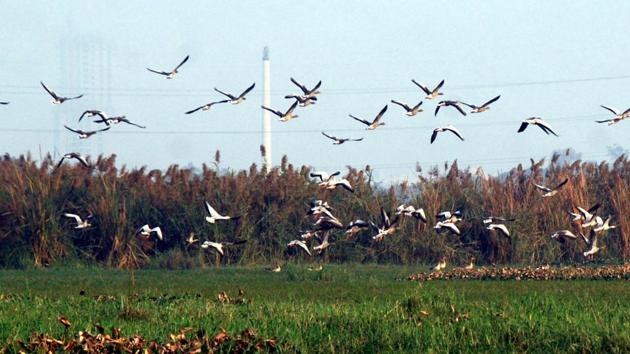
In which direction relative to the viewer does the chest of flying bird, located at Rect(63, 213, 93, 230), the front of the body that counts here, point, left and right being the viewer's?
facing to the right of the viewer

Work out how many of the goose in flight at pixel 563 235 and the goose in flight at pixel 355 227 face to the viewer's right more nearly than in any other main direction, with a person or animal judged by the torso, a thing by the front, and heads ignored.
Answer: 2

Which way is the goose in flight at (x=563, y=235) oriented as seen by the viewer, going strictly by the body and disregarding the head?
to the viewer's right

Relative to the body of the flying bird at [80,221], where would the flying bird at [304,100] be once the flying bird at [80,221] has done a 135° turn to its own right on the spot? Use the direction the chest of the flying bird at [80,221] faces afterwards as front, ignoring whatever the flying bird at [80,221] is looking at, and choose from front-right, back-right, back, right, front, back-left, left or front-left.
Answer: left

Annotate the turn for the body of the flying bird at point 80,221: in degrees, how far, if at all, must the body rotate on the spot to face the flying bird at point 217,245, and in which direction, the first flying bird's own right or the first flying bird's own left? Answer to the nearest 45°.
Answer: approximately 45° to the first flying bird's own right
